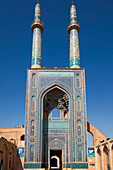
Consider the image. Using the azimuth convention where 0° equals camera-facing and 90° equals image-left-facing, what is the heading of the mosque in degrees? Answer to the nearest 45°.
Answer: approximately 0°
